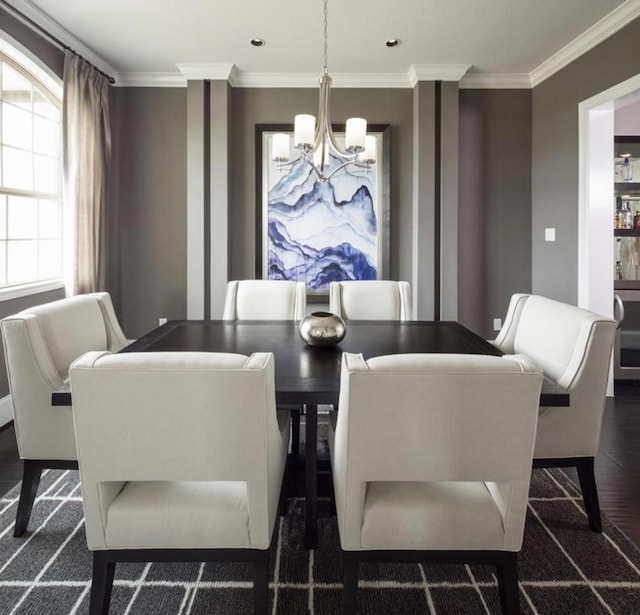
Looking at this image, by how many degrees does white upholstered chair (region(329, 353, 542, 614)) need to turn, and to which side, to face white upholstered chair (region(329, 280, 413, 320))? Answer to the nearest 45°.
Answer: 0° — it already faces it

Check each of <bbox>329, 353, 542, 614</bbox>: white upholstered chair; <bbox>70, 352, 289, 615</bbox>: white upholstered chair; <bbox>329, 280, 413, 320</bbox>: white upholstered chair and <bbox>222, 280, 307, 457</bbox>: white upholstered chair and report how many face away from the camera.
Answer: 2

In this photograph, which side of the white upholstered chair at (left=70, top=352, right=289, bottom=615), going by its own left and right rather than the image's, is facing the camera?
back

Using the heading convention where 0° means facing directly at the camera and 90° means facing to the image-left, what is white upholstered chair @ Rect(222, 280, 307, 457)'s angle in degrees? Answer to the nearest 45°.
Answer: approximately 0°

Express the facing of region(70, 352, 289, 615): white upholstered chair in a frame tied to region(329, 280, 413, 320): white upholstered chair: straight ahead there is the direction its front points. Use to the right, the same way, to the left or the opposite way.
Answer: the opposite way

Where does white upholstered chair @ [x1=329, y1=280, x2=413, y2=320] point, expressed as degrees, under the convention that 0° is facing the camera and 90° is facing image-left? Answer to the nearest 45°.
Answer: approximately 0°
